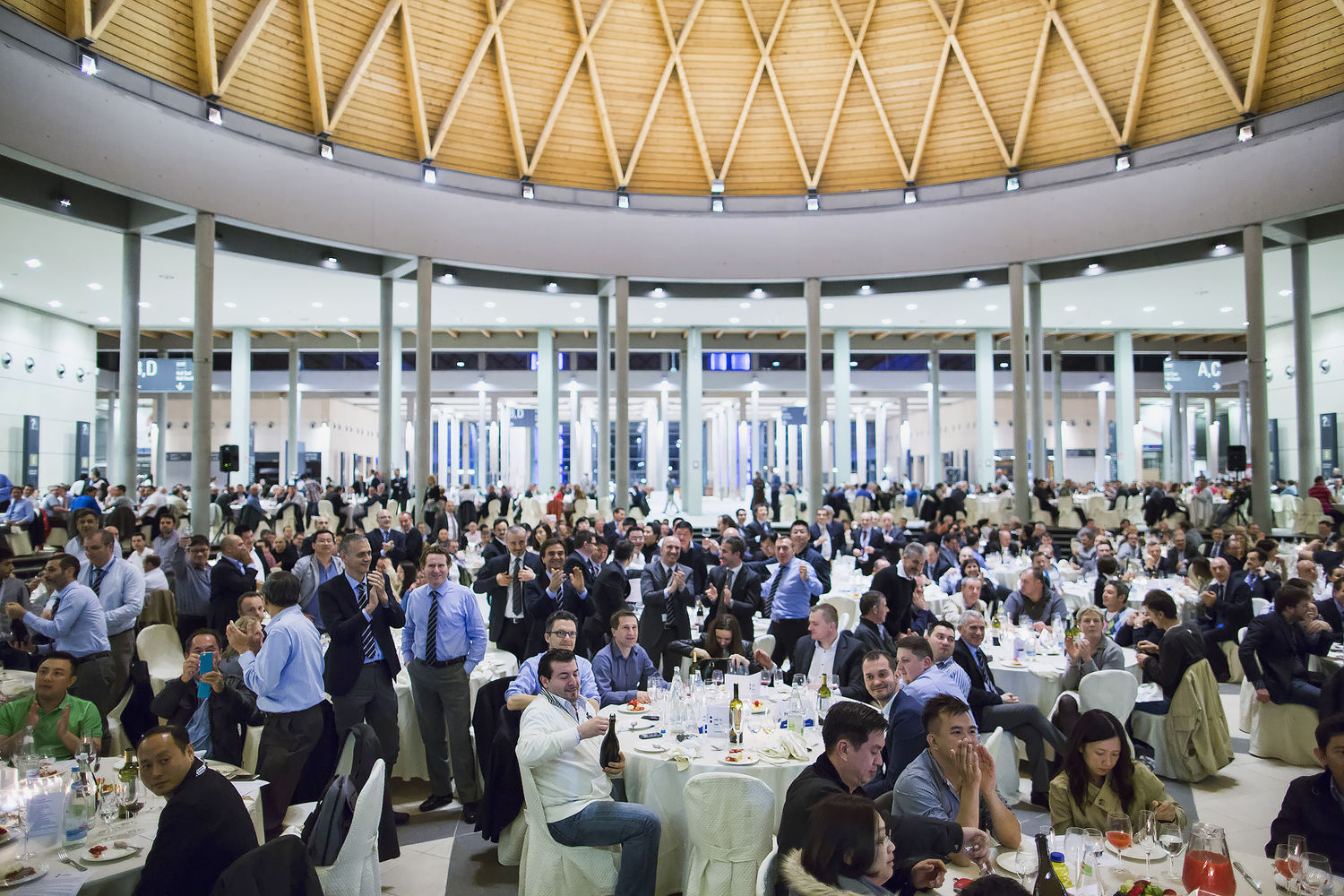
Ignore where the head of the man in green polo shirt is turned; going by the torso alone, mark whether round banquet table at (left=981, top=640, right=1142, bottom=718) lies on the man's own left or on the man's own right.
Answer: on the man's own left

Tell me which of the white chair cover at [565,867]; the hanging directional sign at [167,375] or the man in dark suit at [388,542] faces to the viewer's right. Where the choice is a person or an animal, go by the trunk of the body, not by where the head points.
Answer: the white chair cover

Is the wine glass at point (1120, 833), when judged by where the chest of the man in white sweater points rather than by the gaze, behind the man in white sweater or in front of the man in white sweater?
in front

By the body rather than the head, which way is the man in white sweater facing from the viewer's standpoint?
to the viewer's right

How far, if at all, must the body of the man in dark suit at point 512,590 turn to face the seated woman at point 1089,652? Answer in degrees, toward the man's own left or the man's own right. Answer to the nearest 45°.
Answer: approximately 45° to the man's own left

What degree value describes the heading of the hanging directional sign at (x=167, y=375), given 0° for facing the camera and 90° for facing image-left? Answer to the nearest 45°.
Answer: approximately 0°

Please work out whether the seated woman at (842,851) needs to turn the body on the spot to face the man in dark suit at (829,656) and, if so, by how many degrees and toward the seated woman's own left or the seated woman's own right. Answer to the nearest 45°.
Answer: approximately 90° to the seated woman's own left

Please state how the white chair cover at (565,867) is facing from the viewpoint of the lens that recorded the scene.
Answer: facing to the right of the viewer

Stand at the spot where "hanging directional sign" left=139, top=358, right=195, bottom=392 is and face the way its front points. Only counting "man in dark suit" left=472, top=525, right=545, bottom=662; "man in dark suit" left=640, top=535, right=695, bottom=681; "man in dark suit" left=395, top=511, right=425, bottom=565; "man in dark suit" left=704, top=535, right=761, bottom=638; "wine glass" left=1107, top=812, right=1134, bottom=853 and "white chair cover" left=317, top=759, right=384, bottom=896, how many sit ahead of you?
6

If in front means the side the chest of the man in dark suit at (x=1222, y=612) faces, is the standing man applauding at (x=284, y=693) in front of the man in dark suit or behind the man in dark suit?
in front

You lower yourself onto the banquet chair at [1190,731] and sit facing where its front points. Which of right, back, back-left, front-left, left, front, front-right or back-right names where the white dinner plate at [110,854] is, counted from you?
left

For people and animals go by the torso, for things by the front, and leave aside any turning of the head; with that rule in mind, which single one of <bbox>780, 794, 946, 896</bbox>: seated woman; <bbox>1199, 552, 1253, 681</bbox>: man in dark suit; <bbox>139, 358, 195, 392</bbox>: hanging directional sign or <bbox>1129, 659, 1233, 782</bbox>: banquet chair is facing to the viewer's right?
the seated woman

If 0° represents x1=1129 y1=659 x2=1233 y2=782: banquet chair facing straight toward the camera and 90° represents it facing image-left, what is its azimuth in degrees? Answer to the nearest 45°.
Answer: approximately 135°
